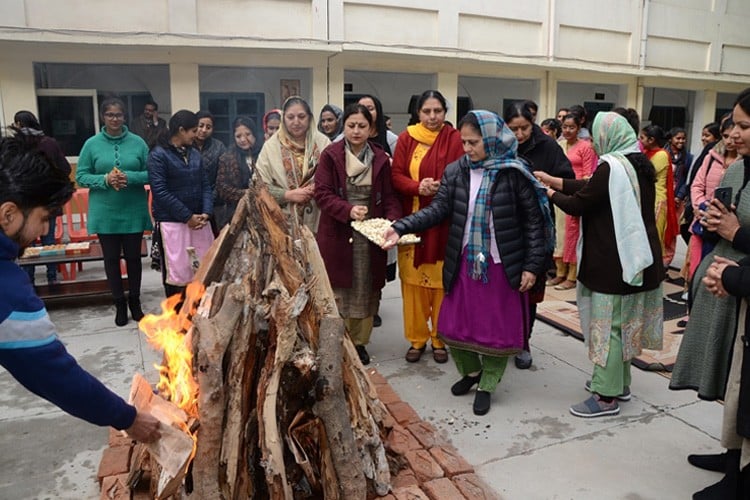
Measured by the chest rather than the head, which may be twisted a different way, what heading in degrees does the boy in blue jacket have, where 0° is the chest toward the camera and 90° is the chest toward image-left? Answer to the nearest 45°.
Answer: approximately 270°

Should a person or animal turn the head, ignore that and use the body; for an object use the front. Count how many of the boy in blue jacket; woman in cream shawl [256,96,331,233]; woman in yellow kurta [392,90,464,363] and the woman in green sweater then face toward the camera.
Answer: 3

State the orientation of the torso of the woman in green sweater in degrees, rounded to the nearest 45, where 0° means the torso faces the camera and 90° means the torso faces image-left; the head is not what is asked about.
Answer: approximately 0°

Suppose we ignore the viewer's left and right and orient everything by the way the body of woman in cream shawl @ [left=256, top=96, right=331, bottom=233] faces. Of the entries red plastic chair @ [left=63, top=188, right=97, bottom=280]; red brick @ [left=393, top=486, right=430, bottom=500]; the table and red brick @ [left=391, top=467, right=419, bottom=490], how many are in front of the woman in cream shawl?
2

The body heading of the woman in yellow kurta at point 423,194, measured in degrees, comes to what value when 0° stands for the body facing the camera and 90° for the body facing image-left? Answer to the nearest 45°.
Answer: approximately 0°
